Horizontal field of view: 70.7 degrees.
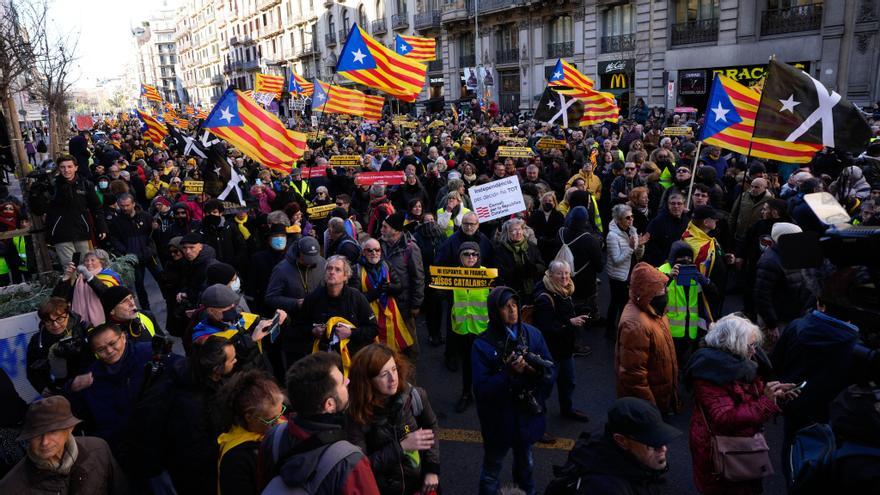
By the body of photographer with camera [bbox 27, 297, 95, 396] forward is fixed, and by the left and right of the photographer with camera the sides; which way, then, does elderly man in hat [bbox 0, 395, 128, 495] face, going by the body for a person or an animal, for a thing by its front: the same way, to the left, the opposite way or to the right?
the same way

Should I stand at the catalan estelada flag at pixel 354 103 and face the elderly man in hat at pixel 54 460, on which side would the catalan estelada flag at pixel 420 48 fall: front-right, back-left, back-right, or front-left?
back-left

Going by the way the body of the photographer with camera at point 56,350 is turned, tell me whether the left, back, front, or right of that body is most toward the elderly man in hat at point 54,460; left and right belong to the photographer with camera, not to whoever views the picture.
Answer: front

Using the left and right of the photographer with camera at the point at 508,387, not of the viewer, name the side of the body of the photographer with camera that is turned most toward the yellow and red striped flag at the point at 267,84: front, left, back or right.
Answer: back

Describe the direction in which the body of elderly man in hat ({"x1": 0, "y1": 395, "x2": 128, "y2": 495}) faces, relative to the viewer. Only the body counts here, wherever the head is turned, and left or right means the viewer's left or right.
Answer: facing the viewer

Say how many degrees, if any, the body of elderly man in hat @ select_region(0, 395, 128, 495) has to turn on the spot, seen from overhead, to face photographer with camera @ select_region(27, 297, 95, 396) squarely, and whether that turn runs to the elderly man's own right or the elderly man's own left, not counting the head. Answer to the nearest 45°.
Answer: approximately 180°

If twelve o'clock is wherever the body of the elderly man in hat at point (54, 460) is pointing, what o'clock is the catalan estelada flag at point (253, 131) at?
The catalan estelada flag is roughly at 7 o'clock from the elderly man in hat.

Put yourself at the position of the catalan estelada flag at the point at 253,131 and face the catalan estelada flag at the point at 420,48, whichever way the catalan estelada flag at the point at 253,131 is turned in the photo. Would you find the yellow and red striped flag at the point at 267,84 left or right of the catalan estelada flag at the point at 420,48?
left

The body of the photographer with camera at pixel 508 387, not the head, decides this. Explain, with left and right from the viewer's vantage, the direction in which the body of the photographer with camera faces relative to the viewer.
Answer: facing the viewer and to the right of the viewer

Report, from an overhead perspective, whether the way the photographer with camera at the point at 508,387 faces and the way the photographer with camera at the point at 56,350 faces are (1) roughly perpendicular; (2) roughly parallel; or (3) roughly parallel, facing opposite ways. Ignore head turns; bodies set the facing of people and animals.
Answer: roughly parallel

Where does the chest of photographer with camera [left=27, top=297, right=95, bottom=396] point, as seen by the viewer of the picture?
toward the camera

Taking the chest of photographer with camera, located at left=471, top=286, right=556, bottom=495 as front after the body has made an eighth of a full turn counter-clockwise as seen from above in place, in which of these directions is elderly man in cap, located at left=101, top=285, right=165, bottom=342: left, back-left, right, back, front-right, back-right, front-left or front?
back

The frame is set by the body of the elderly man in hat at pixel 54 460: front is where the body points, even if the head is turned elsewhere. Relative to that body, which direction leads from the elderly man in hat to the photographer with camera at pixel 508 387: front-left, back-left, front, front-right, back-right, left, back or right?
left

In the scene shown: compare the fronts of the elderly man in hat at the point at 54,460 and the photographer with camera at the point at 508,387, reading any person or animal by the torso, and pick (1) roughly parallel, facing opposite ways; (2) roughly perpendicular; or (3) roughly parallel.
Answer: roughly parallel

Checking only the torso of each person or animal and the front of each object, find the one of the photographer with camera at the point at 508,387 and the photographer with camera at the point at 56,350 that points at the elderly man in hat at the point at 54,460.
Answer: the photographer with camera at the point at 56,350
